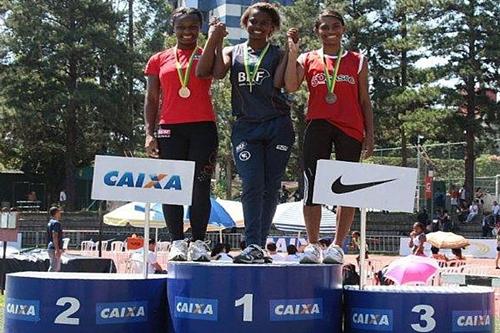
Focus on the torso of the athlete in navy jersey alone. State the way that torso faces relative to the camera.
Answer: toward the camera

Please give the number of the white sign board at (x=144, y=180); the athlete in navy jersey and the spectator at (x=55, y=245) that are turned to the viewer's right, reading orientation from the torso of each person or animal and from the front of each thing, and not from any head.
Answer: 1

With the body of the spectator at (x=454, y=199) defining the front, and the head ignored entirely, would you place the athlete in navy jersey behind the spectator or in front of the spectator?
in front

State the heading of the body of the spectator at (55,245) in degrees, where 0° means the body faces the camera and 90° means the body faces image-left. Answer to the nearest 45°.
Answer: approximately 270°

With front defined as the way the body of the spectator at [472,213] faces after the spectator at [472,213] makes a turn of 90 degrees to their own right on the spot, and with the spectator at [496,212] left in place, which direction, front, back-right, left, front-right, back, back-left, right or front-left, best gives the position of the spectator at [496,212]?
back

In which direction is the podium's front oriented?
toward the camera

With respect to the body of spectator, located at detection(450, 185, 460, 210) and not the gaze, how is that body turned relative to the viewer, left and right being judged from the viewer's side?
facing the viewer

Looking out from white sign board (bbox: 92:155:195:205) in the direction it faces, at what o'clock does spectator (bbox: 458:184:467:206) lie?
The spectator is roughly at 7 o'clock from the white sign board.

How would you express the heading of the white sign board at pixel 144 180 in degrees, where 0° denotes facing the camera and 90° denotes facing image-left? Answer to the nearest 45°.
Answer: approximately 0°
